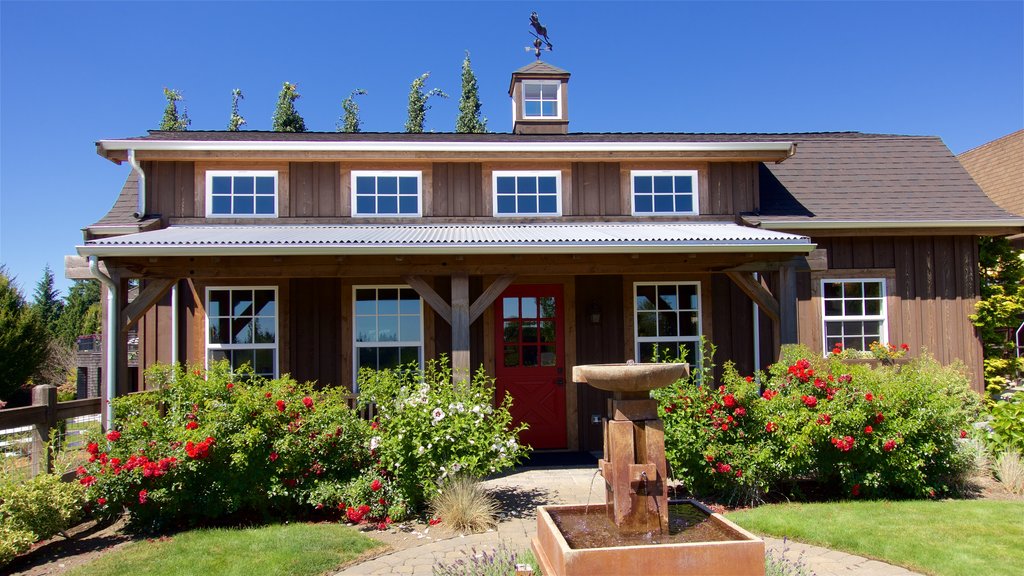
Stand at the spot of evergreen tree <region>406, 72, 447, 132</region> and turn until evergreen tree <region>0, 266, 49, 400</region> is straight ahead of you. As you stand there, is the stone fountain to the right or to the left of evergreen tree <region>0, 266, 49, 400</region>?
left

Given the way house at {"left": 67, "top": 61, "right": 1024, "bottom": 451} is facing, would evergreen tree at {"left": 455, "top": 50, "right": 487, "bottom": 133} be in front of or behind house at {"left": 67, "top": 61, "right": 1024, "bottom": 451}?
behind

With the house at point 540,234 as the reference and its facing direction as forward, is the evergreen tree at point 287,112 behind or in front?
behind

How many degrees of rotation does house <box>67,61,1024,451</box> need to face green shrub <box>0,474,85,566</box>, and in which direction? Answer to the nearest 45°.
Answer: approximately 45° to its right

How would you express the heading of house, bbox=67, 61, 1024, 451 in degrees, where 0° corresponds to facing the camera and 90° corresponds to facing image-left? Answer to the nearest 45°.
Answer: approximately 0°

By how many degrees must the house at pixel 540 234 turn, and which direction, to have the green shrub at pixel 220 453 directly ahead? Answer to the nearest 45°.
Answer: approximately 45° to its right

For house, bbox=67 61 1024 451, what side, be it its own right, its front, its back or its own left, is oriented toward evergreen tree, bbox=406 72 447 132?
back

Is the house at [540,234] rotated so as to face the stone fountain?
yes

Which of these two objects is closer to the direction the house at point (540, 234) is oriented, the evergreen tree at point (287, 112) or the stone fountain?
the stone fountain

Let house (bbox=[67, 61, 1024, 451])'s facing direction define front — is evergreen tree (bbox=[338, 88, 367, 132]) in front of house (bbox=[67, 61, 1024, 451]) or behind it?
behind
